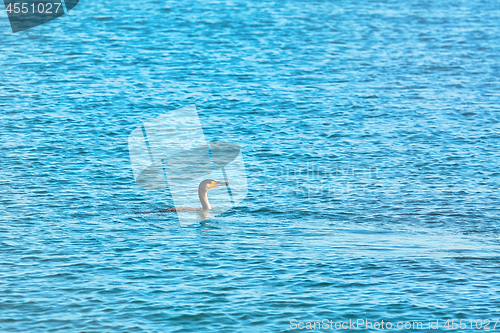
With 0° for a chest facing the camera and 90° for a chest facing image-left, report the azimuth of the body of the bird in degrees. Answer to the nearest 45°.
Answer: approximately 270°
